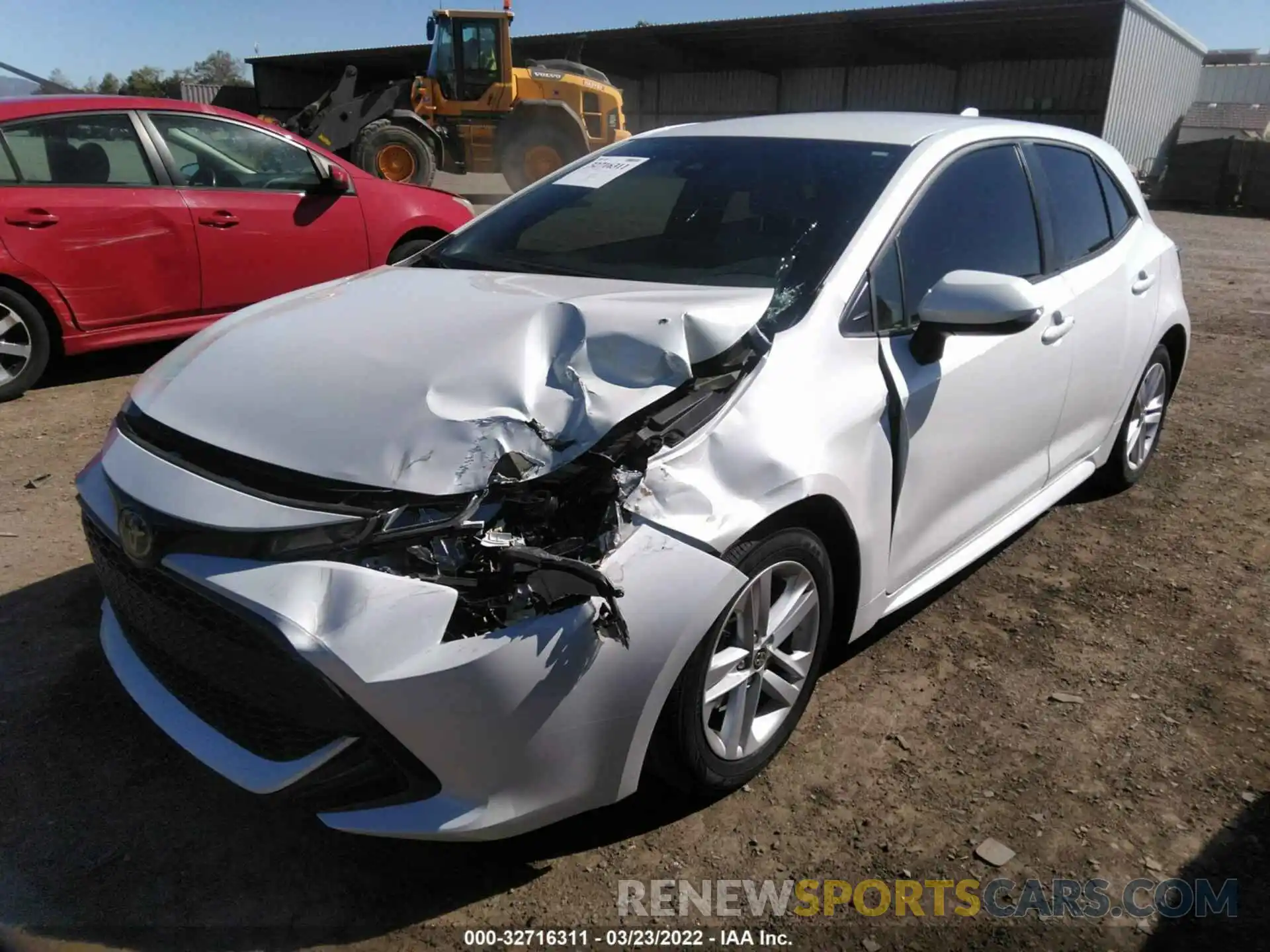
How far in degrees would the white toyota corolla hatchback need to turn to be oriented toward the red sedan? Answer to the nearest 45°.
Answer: approximately 90° to its right

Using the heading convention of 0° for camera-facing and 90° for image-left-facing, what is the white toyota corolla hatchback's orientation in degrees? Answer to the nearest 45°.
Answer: approximately 45°

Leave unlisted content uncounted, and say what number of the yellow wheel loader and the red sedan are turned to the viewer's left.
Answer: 1

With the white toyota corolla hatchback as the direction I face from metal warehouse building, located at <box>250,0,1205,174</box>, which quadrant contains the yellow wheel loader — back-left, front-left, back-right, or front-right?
front-right

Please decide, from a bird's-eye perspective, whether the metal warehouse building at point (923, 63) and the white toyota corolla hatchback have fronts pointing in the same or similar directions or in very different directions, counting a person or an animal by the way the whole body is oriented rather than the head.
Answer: same or similar directions

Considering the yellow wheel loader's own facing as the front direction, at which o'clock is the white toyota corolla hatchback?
The white toyota corolla hatchback is roughly at 9 o'clock from the yellow wheel loader.

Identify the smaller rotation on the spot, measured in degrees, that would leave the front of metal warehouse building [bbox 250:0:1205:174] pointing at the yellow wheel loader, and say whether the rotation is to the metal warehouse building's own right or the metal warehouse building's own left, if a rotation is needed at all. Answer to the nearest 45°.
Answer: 0° — it already faces it

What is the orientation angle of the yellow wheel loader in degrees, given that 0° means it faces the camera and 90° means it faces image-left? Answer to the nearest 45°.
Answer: approximately 90°

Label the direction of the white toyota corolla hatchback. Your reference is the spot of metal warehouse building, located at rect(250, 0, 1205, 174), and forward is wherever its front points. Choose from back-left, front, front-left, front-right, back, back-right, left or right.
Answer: front-left

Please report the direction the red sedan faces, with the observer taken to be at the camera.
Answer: facing away from the viewer and to the right of the viewer

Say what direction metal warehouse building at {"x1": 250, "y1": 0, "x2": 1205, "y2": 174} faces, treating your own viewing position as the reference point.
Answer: facing the viewer and to the left of the viewer
